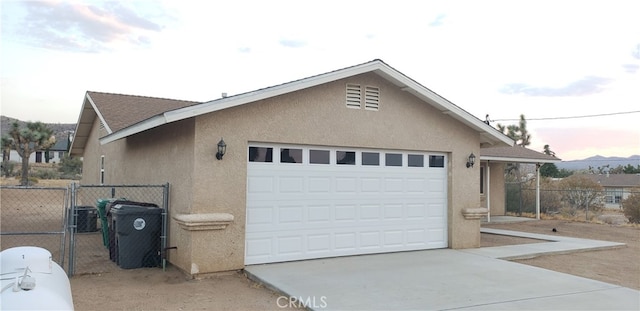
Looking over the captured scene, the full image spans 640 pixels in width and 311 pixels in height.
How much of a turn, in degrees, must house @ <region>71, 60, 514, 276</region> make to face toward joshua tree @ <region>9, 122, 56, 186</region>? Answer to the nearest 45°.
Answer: approximately 180°

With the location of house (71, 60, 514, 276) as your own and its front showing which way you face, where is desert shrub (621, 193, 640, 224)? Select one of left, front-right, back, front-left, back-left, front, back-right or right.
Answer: left

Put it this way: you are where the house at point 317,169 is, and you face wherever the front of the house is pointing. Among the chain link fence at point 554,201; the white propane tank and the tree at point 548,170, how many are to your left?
2

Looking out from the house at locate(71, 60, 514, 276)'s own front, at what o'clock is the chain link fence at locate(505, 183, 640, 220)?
The chain link fence is roughly at 9 o'clock from the house.

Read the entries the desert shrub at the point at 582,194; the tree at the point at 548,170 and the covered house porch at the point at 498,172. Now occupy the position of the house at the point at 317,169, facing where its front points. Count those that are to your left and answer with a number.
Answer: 3

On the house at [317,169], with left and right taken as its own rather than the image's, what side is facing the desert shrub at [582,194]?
left

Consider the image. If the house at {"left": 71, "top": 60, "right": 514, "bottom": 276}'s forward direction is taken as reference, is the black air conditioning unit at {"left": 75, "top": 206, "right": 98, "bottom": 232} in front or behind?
behind

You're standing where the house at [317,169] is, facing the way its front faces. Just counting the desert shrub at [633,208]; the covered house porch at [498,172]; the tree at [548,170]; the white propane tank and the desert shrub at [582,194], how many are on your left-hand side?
4

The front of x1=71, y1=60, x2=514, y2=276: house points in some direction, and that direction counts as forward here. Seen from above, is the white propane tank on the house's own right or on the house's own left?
on the house's own right

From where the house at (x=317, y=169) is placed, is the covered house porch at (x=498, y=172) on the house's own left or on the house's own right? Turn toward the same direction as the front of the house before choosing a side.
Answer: on the house's own left

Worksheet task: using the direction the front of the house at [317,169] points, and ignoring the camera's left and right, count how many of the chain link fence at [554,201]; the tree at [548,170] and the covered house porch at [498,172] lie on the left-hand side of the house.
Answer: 3
